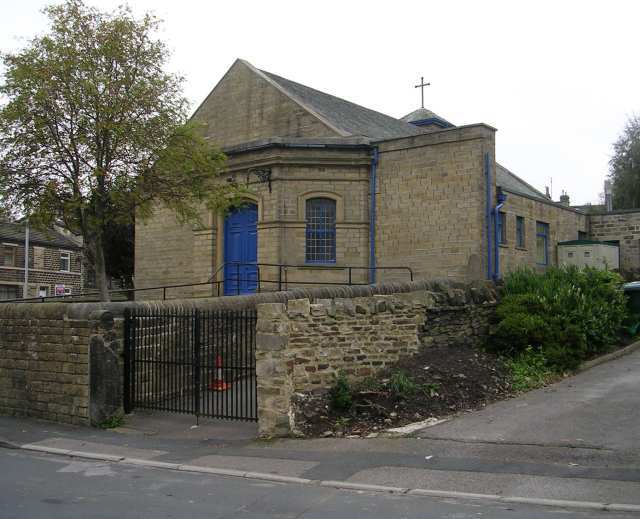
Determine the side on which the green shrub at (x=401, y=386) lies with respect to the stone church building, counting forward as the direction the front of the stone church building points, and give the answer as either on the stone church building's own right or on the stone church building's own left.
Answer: on the stone church building's own left

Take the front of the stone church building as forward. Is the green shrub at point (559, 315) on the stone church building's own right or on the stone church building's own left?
on the stone church building's own left

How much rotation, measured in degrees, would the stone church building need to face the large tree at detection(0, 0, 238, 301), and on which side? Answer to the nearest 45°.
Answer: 0° — it already faces it

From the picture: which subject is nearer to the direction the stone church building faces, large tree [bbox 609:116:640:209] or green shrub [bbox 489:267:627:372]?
the green shrub

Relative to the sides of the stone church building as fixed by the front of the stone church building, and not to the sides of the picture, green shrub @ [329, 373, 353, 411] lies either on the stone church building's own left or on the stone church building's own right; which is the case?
on the stone church building's own left

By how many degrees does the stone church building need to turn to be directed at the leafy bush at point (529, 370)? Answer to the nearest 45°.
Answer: approximately 90° to its left

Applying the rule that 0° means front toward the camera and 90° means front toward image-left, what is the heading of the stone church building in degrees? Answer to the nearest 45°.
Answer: approximately 45°

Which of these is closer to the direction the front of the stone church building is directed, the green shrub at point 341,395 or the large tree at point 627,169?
the green shrub
